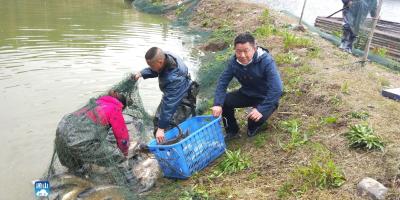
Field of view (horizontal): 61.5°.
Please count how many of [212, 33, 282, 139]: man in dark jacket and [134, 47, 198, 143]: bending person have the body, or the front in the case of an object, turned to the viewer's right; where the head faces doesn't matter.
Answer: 0

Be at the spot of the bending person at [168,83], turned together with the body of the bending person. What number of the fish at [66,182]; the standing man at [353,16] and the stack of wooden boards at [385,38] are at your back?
2

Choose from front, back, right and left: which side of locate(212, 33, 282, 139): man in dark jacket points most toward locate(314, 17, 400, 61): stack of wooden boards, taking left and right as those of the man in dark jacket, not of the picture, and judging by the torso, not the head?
back

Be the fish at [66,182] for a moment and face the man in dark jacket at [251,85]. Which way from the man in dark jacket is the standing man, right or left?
left

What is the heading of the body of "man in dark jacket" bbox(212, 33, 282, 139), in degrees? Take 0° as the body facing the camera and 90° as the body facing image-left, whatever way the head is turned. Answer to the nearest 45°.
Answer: approximately 45°

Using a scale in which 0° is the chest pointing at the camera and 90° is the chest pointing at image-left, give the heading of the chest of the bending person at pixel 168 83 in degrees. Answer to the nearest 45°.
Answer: approximately 45°

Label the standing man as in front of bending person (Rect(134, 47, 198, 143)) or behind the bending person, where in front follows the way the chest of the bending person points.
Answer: behind

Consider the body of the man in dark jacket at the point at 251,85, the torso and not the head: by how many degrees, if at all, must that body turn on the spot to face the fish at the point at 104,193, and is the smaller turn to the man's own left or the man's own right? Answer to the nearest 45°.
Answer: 0° — they already face it

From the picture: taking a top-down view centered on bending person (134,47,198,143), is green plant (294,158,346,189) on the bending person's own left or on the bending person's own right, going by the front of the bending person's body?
on the bending person's own left

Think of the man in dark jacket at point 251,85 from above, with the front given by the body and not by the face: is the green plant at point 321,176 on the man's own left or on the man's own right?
on the man's own left
